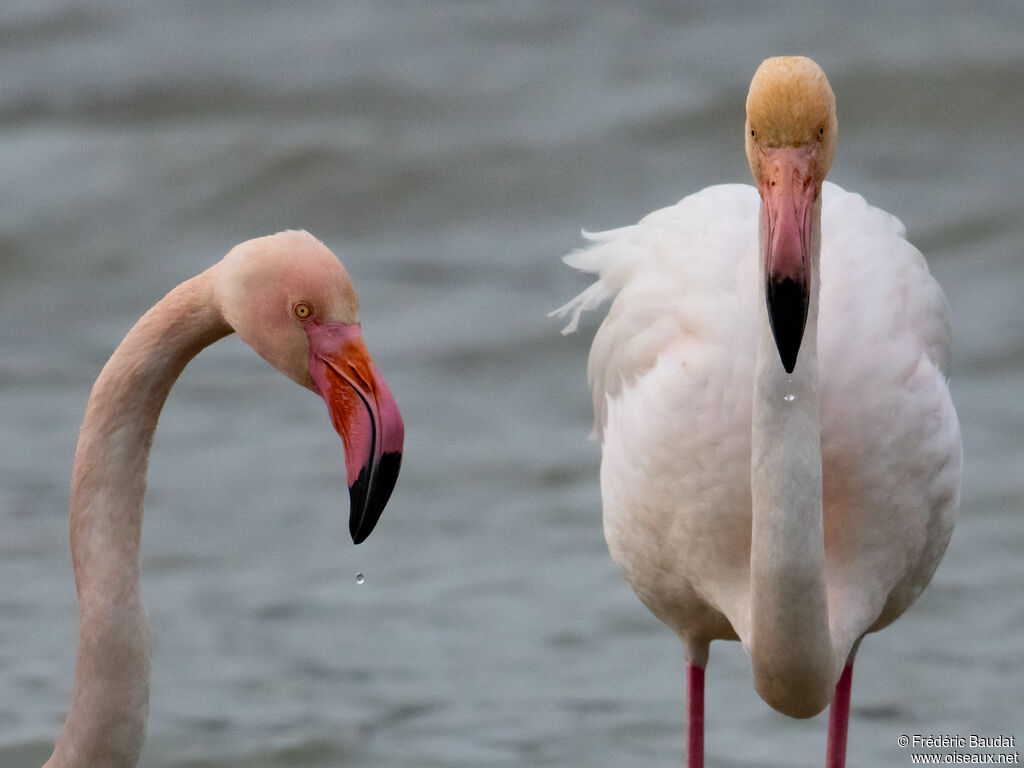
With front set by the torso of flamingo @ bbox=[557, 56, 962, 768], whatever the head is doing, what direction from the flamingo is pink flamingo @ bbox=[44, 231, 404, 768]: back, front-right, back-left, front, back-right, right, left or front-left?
front-right

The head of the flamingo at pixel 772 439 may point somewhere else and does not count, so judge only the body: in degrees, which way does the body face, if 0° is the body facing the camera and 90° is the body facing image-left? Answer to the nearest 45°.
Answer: approximately 0°
